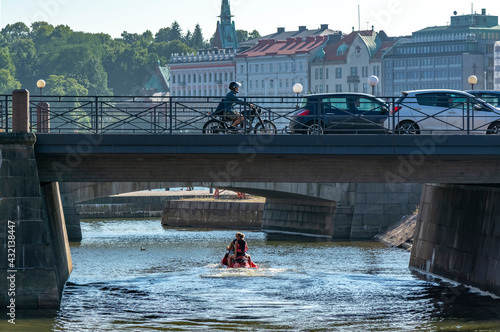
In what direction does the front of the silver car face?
to the viewer's right

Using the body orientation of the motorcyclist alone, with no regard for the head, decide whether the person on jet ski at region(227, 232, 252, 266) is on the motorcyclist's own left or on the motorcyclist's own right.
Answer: on the motorcyclist's own left

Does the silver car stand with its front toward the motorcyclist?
no

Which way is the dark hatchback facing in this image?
to the viewer's right

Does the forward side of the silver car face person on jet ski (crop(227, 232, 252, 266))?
no

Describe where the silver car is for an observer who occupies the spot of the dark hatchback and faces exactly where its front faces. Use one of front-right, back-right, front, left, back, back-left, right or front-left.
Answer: front

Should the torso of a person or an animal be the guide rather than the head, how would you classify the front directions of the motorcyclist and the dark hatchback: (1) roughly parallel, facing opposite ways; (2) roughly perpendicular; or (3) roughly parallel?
roughly parallel

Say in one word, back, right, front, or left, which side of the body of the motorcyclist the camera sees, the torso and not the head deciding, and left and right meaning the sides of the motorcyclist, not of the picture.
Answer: right

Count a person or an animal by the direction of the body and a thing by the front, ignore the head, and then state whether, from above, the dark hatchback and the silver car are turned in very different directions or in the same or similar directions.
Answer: same or similar directions
